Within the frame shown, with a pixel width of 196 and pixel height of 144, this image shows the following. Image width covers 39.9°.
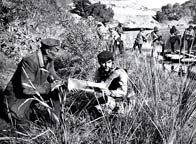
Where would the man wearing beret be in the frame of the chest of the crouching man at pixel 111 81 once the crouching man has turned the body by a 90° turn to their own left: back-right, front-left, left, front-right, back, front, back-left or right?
back-right

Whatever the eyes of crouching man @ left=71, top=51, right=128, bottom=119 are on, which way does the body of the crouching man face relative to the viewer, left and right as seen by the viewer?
facing the viewer and to the left of the viewer

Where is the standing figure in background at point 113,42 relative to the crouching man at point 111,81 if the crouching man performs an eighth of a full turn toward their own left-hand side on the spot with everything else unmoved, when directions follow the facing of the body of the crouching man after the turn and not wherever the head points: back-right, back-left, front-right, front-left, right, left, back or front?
back
